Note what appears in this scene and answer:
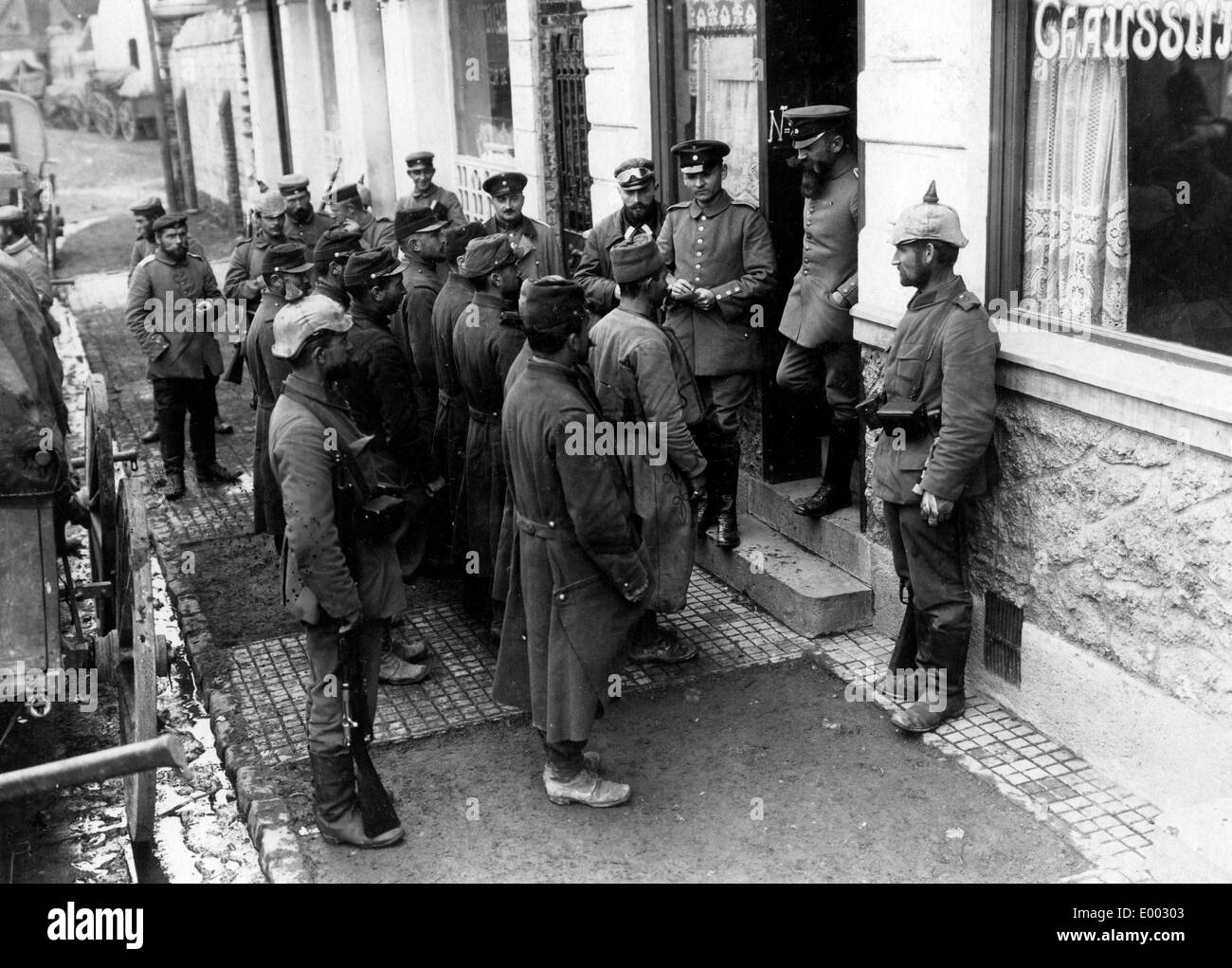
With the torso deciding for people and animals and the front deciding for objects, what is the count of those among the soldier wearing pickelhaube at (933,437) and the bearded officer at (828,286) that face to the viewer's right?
0

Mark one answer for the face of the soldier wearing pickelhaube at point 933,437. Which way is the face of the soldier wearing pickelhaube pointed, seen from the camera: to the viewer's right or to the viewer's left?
to the viewer's left

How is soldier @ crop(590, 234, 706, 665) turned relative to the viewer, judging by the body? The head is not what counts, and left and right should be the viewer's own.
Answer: facing away from the viewer and to the right of the viewer

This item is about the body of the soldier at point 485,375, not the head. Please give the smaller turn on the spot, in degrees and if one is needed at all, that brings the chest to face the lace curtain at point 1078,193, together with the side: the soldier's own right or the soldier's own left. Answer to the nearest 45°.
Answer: approximately 90° to the soldier's own right

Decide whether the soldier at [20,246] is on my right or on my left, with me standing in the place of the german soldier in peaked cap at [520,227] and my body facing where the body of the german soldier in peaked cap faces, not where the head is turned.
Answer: on my right

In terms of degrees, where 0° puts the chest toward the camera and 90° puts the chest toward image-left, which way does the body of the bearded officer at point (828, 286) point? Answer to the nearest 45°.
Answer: approximately 45°

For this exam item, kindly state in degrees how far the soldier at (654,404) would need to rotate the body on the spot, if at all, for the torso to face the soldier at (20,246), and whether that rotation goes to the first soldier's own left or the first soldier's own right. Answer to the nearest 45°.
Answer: approximately 90° to the first soldier's own left

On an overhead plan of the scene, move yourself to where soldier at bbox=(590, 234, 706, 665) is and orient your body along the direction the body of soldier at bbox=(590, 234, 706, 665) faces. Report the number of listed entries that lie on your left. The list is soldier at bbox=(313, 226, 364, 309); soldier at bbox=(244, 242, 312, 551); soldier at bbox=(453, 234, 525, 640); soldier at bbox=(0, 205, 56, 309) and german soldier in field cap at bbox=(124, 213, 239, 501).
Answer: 5

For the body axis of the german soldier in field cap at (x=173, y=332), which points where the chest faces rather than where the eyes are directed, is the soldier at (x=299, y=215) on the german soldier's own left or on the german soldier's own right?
on the german soldier's own left

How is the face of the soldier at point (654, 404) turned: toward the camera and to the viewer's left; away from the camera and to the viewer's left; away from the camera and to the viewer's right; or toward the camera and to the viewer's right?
away from the camera and to the viewer's right

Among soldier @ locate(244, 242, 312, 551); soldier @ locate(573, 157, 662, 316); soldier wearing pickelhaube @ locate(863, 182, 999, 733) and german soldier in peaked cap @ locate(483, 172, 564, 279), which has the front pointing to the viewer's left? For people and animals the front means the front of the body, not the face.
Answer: the soldier wearing pickelhaube

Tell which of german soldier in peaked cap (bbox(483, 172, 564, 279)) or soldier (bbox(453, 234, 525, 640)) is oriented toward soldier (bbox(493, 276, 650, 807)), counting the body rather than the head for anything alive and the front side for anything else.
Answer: the german soldier in peaked cap

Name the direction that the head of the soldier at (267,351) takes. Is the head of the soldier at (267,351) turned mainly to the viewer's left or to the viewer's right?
to the viewer's right

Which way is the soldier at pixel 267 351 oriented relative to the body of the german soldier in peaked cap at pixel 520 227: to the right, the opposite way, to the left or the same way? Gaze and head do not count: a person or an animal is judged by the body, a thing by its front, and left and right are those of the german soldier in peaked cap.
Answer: to the left
